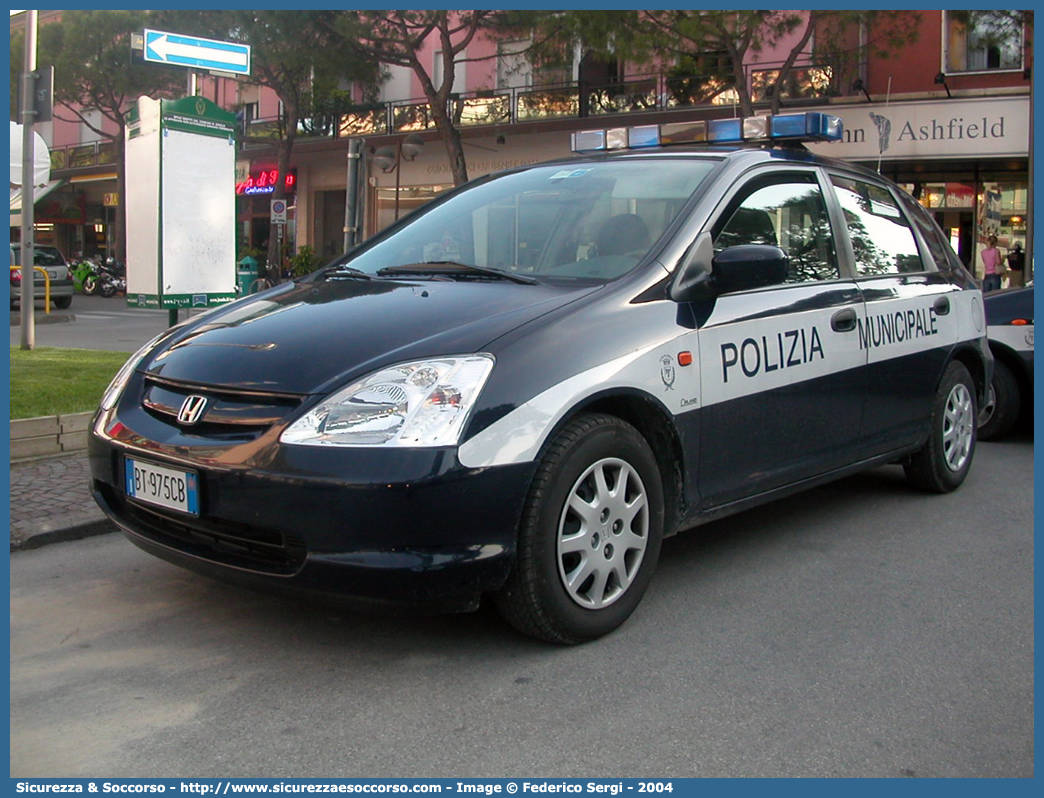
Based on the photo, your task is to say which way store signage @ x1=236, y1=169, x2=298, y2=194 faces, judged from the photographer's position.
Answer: facing the viewer

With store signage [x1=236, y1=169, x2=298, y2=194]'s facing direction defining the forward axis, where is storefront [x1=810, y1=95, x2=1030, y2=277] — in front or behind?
in front

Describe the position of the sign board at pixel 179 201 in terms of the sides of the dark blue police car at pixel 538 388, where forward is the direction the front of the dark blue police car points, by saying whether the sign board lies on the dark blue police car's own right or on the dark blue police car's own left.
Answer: on the dark blue police car's own right

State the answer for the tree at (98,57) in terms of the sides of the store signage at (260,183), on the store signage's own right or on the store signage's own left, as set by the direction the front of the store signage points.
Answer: on the store signage's own right

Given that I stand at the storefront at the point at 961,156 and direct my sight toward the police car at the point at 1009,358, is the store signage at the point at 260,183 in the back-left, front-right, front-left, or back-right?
back-right

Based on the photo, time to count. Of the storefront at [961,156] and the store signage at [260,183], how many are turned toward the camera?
2

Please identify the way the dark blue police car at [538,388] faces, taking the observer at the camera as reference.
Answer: facing the viewer and to the left of the viewer

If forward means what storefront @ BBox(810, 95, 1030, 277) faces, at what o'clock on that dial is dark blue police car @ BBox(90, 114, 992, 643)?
The dark blue police car is roughly at 12 o'clock from the storefront.
